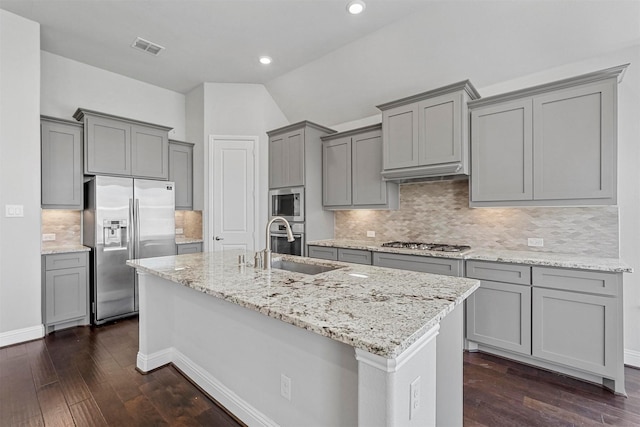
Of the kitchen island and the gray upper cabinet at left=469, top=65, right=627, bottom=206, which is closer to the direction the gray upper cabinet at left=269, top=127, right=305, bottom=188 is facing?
the kitchen island

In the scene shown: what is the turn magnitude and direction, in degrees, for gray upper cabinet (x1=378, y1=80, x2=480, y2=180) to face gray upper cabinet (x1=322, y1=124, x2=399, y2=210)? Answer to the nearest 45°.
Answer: approximately 90° to its right

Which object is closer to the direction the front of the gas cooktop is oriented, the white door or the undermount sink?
the undermount sink

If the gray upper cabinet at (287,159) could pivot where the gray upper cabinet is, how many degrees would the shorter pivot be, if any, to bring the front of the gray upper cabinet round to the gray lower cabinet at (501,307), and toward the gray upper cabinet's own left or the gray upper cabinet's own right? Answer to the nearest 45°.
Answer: approximately 90° to the gray upper cabinet's own left

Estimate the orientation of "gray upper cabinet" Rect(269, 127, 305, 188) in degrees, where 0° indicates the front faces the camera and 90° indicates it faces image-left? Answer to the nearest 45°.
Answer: approximately 45°

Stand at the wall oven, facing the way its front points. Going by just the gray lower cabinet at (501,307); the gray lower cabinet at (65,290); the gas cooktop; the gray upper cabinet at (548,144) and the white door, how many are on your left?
3

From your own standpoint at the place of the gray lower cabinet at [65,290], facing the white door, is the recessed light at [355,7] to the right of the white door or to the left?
right

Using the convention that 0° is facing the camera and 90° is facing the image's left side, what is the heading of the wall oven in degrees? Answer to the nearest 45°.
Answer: approximately 45°
